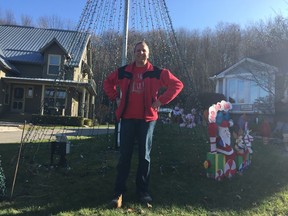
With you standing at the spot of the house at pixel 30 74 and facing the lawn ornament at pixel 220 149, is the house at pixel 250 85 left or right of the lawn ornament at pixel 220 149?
left

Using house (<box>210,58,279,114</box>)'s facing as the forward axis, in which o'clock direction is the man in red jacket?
The man in red jacket is roughly at 12 o'clock from the house.

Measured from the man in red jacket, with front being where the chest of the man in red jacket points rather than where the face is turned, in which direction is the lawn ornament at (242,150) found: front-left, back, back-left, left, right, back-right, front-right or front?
back-left

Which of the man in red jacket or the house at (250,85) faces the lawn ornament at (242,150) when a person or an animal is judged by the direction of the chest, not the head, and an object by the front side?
the house

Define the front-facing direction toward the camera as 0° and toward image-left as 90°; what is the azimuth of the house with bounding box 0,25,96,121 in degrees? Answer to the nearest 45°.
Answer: approximately 0°

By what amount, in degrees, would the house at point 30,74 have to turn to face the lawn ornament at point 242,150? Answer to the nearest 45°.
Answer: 0° — it already faces it

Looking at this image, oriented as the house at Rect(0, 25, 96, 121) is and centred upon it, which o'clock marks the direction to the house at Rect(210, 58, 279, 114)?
the house at Rect(210, 58, 279, 114) is roughly at 10 o'clock from the house at Rect(0, 25, 96, 121).

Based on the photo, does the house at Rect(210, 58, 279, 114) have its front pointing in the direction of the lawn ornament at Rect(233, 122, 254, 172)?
yes

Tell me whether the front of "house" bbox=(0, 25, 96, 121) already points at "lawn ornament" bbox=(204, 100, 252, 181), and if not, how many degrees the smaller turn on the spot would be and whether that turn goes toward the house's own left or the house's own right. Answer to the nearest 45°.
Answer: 0° — it already faces it
